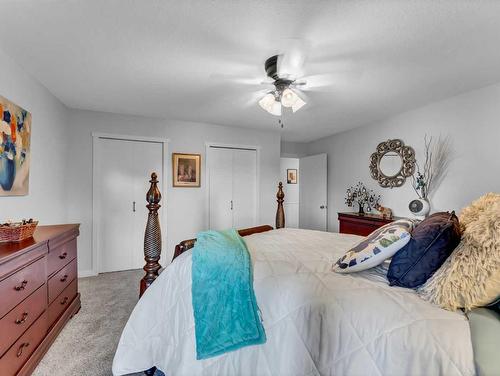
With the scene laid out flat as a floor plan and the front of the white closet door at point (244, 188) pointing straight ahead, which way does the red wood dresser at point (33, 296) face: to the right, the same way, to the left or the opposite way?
to the left

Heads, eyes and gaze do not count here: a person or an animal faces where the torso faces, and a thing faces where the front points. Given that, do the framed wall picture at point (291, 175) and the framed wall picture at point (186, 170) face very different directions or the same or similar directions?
same or similar directions

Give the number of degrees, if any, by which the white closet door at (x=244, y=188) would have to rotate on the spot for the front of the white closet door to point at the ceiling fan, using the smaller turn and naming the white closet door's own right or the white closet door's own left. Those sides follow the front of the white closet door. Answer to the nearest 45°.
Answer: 0° — it already faces it

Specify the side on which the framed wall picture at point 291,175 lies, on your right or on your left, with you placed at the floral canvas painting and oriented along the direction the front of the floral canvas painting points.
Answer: on your left

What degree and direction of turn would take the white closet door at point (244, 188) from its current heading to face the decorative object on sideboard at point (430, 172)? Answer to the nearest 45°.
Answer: approximately 45° to its left

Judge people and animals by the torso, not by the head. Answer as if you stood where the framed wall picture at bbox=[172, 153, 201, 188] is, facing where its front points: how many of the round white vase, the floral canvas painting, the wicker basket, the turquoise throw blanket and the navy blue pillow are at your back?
0

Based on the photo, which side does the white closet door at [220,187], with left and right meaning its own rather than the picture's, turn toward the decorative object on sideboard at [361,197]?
left

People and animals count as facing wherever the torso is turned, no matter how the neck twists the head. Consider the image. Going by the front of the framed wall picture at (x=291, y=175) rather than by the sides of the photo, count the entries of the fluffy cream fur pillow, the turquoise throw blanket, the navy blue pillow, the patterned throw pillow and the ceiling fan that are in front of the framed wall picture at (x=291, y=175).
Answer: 5

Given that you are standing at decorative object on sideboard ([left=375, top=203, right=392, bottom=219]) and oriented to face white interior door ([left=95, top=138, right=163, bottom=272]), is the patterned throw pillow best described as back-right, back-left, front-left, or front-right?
front-left

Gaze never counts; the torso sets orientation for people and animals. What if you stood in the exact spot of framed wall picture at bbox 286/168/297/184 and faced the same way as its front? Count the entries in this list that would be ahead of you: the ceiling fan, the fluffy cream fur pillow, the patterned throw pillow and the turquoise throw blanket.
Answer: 4

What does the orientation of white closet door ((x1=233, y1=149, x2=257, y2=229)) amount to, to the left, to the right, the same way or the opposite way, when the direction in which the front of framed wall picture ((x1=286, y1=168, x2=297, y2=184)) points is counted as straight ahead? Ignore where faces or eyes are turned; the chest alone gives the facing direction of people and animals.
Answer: the same way

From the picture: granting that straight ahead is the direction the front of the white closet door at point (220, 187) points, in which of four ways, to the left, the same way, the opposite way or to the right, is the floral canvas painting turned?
to the left

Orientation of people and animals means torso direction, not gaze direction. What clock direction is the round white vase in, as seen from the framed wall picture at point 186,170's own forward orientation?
The round white vase is roughly at 10 o'clock from the framed wall picture.

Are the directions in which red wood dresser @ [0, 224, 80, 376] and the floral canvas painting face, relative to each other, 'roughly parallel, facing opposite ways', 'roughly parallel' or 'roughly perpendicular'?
roughly parallel

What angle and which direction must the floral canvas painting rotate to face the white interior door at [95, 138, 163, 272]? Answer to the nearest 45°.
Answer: approximately 90° to its left

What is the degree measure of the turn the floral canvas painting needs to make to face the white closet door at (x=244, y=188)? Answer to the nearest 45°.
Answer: approximately 45° to its left

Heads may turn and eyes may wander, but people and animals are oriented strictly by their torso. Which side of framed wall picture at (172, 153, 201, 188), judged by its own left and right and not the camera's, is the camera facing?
front

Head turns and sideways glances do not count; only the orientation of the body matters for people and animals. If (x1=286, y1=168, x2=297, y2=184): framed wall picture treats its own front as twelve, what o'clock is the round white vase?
The round white vase is roughly at 11 o'clock from the framed wall picture.

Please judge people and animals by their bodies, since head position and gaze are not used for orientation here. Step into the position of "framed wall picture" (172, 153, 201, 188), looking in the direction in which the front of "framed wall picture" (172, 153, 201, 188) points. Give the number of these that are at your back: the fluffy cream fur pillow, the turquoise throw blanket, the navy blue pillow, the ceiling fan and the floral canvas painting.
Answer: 0

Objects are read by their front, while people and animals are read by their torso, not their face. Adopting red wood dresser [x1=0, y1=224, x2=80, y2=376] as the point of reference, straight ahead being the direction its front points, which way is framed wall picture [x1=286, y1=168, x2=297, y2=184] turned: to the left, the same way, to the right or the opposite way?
to the right

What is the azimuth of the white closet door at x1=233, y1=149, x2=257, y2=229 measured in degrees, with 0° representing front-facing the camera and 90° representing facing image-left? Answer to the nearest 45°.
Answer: approximately 0°

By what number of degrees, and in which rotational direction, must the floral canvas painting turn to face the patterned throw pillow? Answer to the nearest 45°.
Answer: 0° — it already faces it

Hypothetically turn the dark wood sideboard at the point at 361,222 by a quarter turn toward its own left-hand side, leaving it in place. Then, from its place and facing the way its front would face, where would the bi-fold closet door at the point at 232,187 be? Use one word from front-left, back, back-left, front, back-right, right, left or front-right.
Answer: back-right
